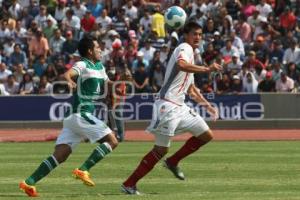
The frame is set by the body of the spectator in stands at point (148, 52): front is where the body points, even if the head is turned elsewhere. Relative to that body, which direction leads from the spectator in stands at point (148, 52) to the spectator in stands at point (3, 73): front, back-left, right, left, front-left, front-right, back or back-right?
right

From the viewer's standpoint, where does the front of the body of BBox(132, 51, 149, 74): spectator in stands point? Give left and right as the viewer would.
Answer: facing the viewer

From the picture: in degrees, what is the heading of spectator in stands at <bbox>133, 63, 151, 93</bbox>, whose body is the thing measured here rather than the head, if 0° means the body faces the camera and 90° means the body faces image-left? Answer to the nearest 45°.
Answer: approximately 0°

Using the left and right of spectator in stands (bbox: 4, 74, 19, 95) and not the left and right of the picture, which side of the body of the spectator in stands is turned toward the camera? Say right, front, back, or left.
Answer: front

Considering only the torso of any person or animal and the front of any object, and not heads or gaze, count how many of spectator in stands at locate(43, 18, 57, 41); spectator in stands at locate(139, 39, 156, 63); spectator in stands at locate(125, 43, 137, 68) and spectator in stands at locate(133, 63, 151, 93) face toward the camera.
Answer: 4

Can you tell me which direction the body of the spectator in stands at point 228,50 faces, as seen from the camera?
toward the camera

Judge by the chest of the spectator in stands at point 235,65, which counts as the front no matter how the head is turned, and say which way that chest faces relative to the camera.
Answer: toward the camera

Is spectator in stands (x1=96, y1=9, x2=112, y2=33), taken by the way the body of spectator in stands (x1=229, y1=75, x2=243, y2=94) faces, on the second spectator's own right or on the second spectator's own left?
on the second spectator's own right

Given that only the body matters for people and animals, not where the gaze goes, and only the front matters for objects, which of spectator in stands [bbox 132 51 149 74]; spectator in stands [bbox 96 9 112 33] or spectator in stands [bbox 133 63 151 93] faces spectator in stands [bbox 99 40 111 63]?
spectator in stands [bbox 96 9 112 33]
